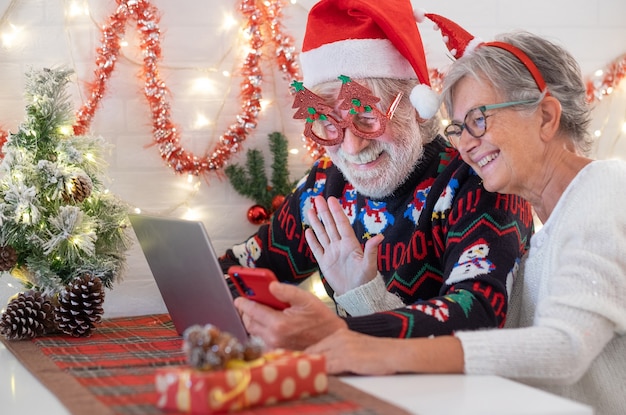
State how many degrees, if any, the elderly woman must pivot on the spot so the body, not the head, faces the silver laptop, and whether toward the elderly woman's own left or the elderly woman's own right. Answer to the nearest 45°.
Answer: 0° — they already face it

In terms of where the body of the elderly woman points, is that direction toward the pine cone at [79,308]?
yes

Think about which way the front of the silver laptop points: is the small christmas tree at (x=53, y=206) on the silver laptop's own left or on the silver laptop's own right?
on the silver laptop's own left

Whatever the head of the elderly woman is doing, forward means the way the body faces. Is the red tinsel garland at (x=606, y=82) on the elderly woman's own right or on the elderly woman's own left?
on the elderly woman's own right

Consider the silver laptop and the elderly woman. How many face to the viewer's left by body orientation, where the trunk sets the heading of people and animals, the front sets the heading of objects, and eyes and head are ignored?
1

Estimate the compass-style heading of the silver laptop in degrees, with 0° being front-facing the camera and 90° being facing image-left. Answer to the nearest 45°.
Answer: approximately 225°

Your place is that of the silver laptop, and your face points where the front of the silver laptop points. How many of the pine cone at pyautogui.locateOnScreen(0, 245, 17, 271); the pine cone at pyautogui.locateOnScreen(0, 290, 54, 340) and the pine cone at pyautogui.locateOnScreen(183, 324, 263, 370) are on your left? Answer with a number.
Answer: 2

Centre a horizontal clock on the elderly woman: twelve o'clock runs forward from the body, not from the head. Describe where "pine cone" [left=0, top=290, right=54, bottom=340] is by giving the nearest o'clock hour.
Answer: The pine cone is roughly at 12 o'clock from the elderly woman.

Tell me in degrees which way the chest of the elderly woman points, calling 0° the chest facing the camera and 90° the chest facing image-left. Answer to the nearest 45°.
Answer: approximately 90°

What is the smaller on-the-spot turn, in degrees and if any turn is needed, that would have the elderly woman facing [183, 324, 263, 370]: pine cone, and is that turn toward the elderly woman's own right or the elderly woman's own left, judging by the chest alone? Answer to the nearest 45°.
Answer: approximately 45° to the elderly woman's own left

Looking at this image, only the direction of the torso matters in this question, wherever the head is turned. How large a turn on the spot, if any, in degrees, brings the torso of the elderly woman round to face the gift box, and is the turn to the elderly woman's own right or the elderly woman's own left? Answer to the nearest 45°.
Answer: approximately 45° to the elderly woman's own left

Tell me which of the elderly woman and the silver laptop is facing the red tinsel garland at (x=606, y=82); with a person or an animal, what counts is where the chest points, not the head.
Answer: the silver laptop
